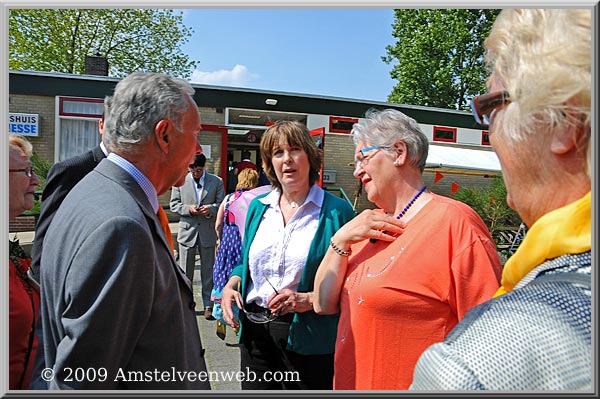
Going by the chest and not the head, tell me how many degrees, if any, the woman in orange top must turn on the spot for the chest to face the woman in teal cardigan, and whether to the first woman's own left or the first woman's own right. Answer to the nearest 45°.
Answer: approximately 90° to the first woman's own right

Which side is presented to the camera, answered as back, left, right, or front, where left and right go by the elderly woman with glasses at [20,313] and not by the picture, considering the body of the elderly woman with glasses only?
right

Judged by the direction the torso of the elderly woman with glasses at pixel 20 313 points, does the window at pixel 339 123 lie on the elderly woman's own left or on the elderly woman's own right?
on the elderly woman's own left

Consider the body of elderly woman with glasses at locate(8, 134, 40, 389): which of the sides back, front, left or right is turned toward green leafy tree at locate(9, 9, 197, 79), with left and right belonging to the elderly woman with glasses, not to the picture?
left

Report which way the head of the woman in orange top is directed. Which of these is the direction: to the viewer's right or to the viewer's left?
to the viewer's left

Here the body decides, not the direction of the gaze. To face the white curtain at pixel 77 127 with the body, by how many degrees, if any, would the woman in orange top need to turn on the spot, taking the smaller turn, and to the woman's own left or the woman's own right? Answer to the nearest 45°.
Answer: approximately 90° to the woman's own right

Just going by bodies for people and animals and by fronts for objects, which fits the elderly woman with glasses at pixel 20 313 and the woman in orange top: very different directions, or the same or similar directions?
very different directions

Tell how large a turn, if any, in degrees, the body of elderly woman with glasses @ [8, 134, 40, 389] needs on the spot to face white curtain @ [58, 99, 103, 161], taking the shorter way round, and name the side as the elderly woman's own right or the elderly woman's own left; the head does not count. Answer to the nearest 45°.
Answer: approximately 90° to the elderly woman's own left

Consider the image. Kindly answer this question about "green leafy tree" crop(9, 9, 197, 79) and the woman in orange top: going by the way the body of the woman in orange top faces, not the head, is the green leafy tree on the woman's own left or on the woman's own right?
on the woman's own right

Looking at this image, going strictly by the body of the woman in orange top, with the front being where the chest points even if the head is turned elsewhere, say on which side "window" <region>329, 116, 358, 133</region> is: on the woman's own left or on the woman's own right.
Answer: on the woman's own right

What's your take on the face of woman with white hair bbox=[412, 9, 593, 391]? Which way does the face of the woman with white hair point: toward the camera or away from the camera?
away from the camera
